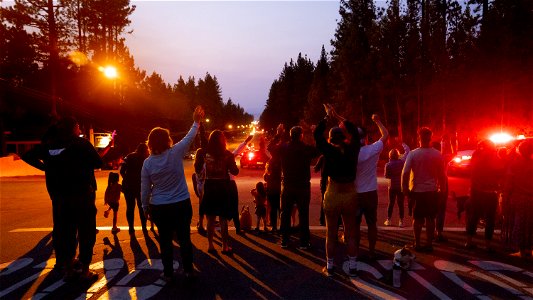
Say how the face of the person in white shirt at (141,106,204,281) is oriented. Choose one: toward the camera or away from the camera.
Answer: away from the camera

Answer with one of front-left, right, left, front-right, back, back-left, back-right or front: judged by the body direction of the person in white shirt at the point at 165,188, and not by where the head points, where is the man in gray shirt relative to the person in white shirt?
right

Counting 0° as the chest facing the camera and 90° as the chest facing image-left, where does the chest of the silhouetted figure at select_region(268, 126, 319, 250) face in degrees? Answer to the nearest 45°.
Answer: approximately 180°

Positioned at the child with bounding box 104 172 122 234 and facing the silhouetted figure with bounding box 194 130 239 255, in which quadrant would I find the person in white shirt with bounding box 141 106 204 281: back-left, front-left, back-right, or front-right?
front-right

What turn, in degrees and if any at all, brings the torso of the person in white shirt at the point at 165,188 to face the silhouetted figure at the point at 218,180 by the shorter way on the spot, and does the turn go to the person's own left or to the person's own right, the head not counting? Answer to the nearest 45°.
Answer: approximately 45° to the person's own right

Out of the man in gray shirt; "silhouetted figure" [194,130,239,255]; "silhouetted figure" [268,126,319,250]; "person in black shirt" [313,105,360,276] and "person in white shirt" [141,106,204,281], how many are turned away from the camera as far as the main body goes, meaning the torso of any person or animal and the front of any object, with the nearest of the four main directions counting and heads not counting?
5

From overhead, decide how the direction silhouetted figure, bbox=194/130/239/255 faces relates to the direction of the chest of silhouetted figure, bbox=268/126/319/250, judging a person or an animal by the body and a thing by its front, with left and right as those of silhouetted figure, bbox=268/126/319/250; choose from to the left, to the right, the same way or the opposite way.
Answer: the same way

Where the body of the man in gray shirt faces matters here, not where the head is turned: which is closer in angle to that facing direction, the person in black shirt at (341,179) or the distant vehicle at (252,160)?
the distant vehicle

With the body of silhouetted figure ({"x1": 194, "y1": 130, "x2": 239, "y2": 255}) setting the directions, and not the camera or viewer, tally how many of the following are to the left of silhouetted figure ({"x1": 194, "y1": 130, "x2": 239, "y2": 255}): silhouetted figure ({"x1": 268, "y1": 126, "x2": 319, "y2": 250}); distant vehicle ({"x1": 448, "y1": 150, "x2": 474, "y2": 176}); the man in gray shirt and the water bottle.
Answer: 0

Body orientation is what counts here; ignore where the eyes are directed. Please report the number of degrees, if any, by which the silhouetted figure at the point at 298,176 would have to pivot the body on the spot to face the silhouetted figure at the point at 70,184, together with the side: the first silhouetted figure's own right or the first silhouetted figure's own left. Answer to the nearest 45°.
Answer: approximately 135° to the first silhouetted figure's own left

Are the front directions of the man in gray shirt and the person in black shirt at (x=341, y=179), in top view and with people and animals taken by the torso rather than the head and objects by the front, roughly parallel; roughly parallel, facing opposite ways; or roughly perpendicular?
roughly parallel

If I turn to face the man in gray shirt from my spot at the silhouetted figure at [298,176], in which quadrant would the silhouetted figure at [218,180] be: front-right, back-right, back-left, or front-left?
back-right

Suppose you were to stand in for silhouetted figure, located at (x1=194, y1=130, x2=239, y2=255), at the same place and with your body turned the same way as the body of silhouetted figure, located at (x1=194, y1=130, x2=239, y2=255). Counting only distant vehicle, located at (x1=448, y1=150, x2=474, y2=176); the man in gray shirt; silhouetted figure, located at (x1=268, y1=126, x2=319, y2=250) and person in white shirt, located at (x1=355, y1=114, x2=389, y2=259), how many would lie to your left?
0

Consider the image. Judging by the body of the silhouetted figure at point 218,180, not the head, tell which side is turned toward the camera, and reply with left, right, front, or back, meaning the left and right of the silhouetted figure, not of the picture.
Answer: back

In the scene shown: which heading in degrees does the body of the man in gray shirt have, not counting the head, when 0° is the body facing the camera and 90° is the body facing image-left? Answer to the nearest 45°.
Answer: approximately 180°

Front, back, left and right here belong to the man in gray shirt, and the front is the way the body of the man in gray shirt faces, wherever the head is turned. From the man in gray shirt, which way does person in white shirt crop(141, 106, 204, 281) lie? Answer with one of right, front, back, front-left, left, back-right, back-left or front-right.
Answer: back-left

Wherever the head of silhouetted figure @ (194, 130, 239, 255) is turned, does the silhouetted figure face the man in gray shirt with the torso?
no

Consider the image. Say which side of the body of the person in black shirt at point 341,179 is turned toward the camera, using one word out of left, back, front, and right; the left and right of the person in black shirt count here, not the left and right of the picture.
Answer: back

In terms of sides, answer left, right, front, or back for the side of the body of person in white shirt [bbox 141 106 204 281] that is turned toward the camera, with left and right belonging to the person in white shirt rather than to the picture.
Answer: back

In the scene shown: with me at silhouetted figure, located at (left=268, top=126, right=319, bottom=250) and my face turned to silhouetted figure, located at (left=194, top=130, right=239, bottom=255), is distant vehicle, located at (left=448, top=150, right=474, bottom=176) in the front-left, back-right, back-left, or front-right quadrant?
back-right

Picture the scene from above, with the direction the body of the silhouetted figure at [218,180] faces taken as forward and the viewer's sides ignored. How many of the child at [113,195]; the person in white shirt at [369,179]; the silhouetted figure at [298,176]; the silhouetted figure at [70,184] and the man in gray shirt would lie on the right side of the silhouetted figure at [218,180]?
3
